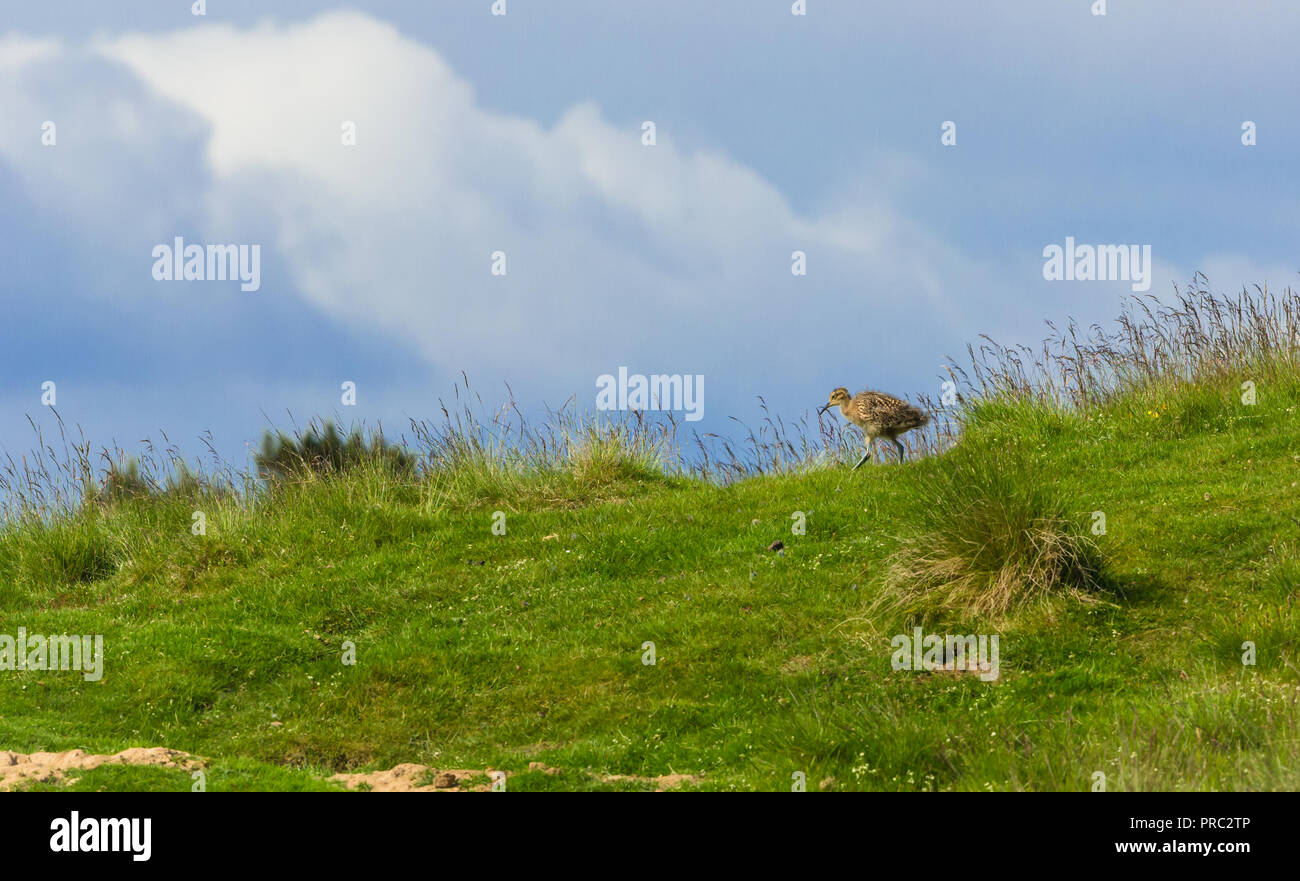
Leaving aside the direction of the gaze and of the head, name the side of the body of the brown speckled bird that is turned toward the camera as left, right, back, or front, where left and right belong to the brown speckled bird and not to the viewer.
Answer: left

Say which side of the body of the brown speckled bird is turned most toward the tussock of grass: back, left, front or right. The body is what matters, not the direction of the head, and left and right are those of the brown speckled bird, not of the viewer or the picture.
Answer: left
